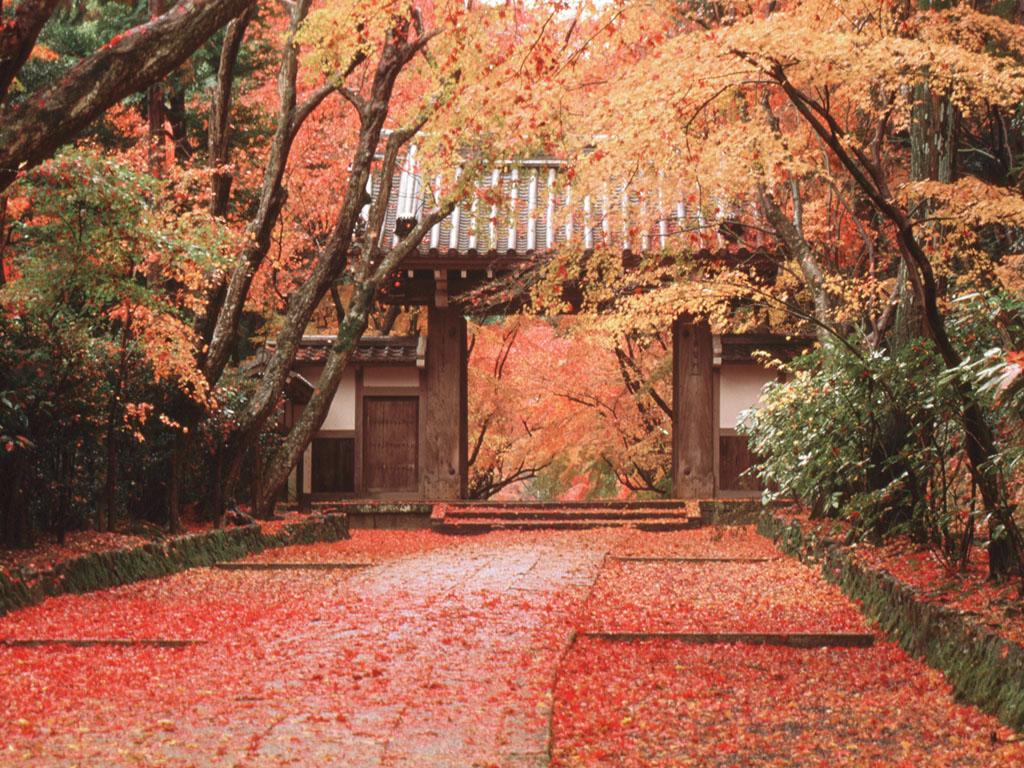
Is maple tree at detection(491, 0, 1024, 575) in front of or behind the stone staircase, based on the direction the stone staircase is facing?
in front

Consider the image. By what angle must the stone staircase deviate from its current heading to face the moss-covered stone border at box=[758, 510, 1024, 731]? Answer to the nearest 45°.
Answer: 0° — it already faces it

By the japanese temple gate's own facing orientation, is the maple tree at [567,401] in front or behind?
behind

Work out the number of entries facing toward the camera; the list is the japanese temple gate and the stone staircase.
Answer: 2

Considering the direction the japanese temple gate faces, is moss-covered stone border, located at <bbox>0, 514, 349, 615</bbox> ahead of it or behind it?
ahead

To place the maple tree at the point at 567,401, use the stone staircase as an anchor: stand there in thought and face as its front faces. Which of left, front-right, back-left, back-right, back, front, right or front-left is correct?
back
